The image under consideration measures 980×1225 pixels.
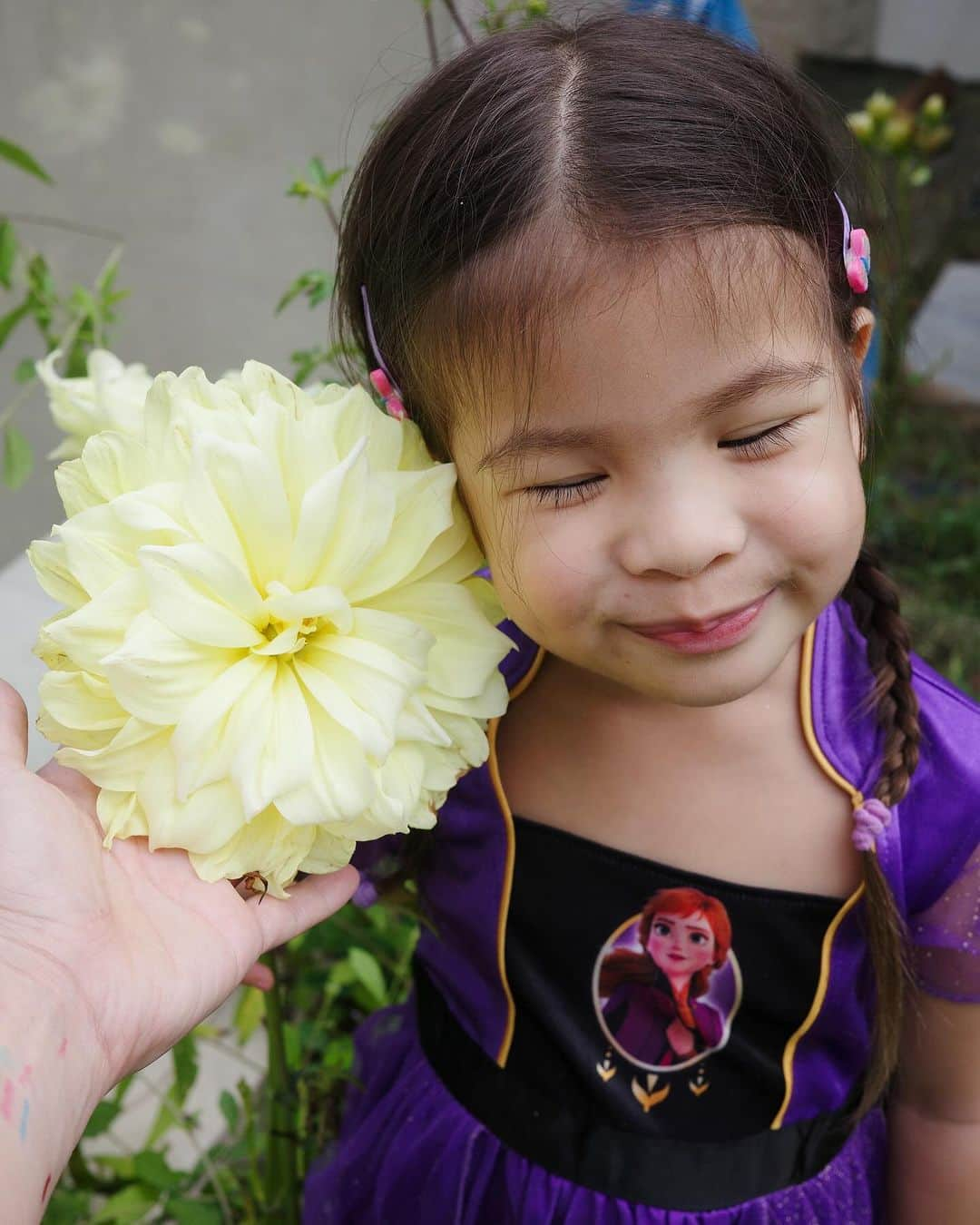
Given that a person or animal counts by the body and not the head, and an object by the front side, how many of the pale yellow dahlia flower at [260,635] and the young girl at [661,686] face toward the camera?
2

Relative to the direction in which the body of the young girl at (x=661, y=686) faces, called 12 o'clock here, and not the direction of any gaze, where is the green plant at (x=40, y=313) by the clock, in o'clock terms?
The green plant is roughly at 4 o'clock from the young girl.

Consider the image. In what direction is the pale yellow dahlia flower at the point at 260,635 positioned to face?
toward the camera

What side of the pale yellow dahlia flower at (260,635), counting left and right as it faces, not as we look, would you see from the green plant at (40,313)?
back

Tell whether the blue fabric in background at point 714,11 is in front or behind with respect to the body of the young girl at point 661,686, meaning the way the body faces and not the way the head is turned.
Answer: behind
